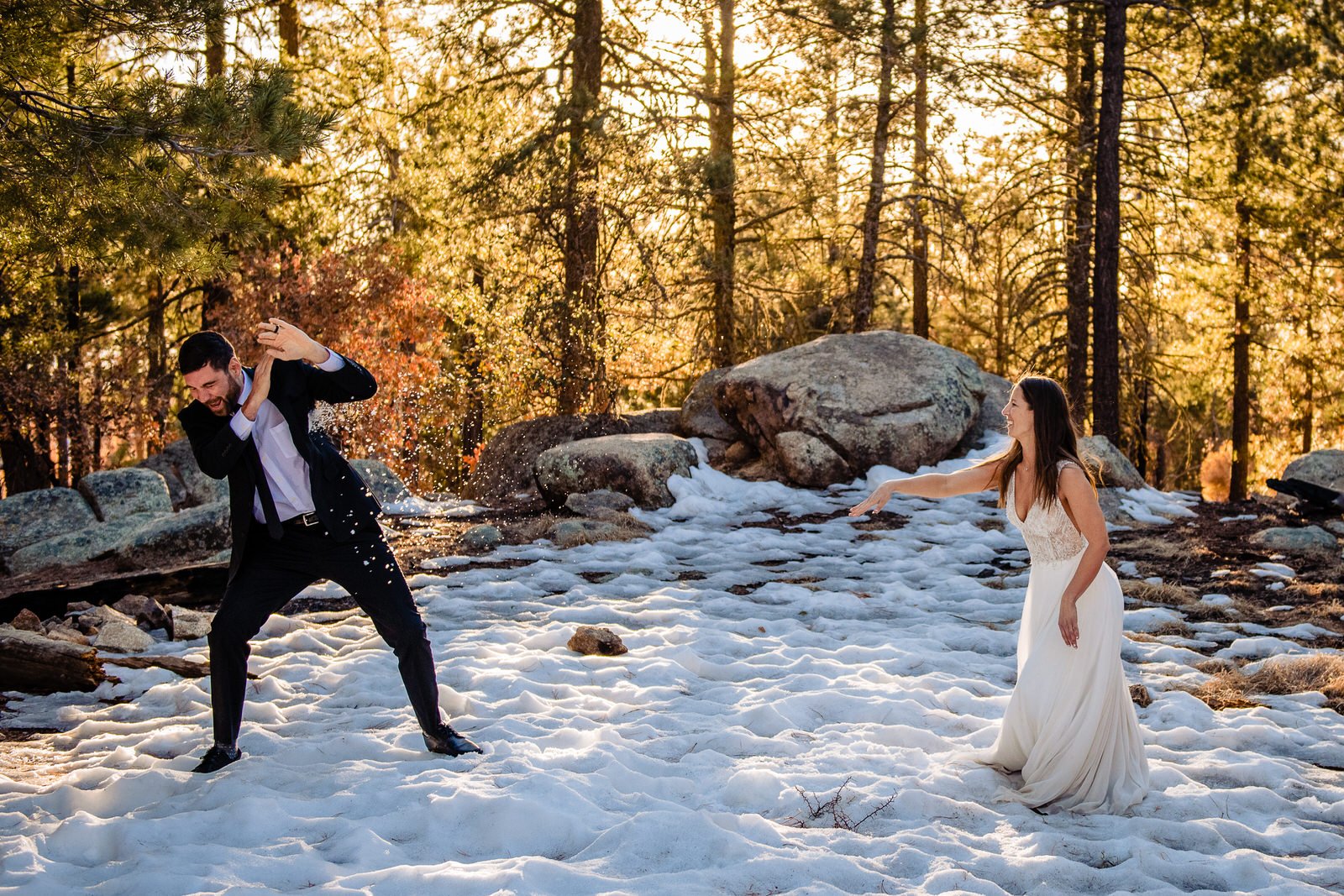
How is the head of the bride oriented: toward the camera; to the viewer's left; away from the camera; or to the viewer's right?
to the viewer's left

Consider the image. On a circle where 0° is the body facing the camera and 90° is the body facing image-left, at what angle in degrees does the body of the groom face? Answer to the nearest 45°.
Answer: approximately 0°

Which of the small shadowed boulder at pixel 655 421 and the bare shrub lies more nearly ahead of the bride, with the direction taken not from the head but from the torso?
the bare shrub

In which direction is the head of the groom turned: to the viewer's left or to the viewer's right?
to the viewer's left

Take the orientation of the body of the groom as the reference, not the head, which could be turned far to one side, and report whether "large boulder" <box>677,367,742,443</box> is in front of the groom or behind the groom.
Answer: behind

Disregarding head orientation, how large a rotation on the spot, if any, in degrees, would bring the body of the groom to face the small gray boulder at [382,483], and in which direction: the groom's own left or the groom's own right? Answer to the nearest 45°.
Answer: approximately 180°

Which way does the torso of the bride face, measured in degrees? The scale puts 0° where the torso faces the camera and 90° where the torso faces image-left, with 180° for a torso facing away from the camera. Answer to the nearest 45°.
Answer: approximately 45°

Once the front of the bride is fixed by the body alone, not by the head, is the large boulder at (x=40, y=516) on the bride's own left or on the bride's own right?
on the bride's own right
